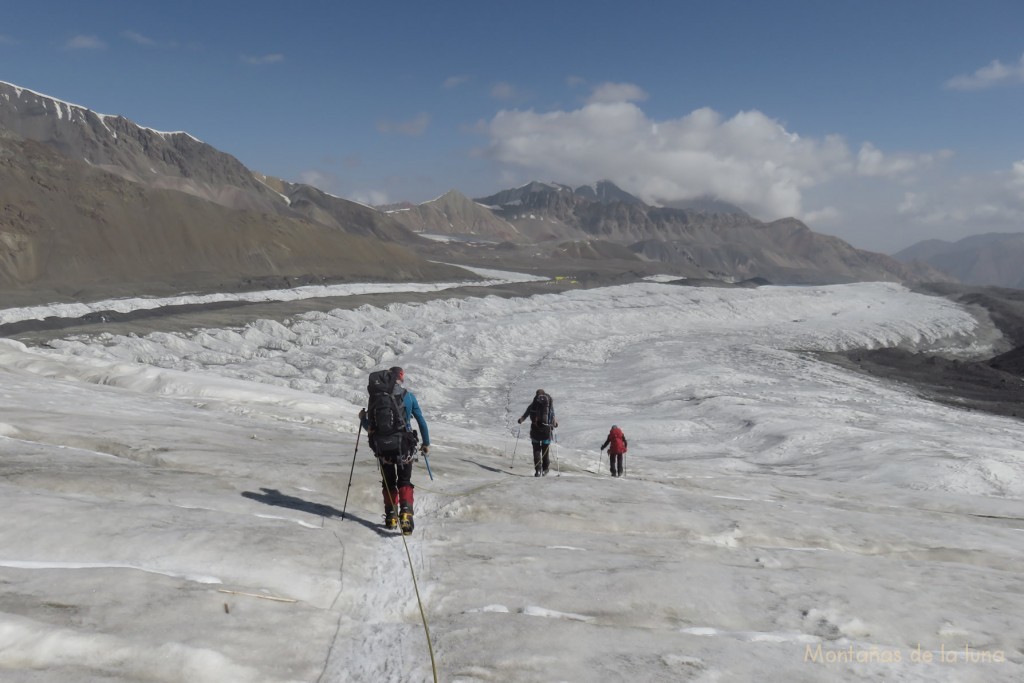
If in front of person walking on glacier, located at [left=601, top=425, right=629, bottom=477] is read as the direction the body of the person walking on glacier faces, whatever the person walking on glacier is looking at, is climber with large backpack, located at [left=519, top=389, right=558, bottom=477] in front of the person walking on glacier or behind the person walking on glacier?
behind

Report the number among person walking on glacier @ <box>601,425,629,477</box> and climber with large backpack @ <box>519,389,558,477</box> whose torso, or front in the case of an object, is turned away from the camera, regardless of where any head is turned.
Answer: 2

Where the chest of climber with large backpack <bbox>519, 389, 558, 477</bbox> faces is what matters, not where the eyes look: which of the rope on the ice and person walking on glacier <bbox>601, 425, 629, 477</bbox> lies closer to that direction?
the person walking on glacier

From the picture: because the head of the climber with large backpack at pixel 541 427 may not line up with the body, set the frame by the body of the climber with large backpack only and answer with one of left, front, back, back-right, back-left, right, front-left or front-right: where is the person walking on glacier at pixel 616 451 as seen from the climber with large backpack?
front-right

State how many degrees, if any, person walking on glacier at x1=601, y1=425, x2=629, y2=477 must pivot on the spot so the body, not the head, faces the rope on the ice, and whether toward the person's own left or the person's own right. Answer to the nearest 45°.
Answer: approximately 180°

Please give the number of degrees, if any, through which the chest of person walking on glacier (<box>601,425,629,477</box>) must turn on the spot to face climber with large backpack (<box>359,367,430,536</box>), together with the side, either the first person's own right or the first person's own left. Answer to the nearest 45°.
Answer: approximately 180°

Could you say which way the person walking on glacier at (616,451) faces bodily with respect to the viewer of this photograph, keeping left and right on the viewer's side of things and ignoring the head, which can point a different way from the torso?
facing away from the viewer

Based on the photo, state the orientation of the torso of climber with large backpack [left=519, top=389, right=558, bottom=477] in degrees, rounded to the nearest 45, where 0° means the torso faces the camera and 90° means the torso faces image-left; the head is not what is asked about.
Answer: approximately 180°
